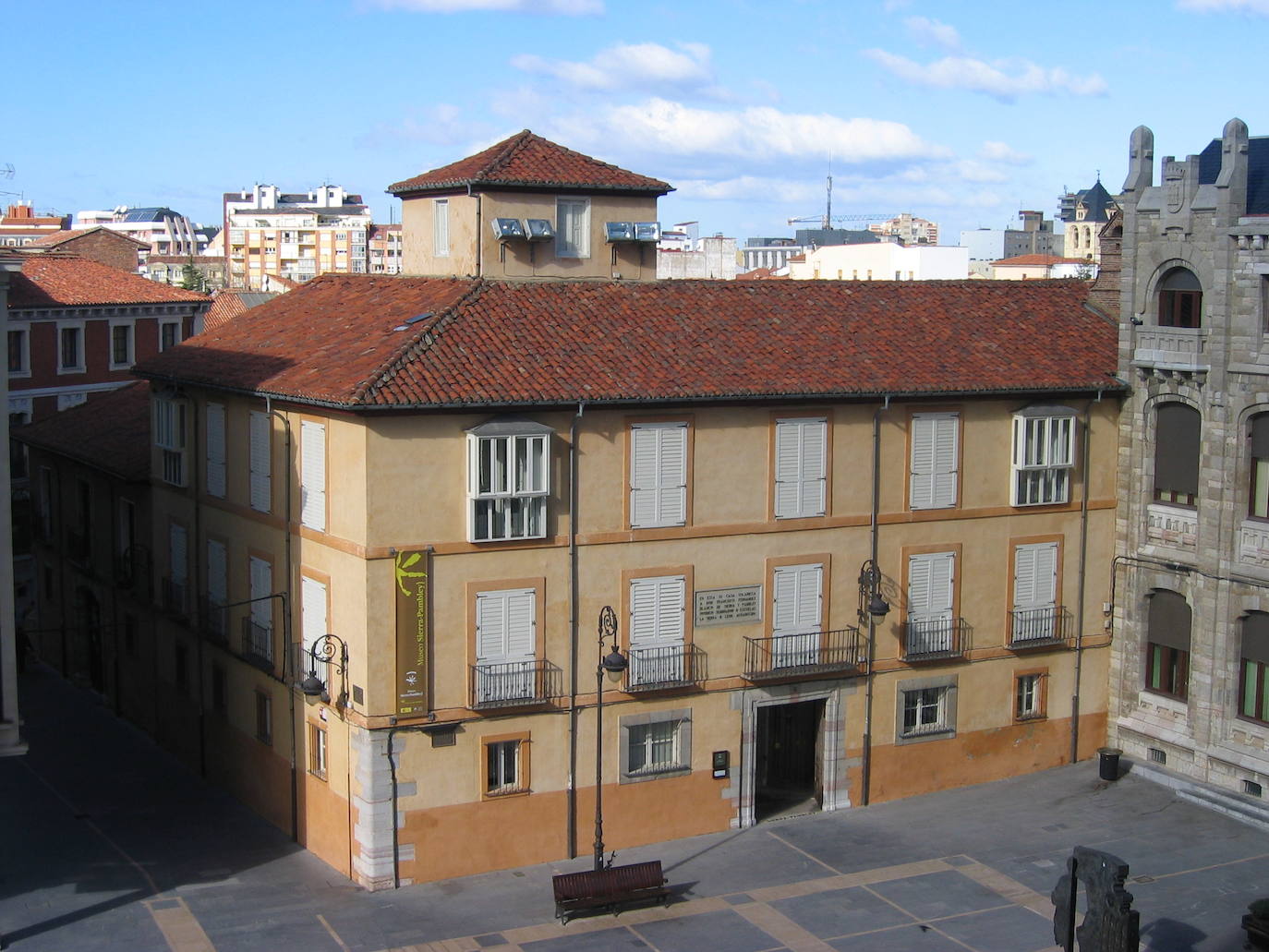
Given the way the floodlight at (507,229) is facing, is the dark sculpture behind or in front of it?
in front

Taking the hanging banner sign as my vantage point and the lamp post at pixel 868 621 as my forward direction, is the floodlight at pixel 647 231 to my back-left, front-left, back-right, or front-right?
front-left

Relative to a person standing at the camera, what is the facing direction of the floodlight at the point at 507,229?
facing the viewer and to the right of the viewer

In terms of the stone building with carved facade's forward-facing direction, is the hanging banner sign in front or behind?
in front

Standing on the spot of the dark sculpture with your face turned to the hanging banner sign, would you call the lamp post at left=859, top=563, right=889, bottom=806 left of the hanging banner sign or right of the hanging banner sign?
right

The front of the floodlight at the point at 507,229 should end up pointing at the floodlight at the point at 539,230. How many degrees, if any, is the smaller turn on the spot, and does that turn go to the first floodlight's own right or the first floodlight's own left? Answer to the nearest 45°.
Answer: approximately 90° to the first floodlight's own left

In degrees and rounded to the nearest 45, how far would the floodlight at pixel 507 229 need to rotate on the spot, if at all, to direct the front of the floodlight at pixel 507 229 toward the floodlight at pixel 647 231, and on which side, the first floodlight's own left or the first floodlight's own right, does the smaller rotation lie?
approximately 45° to the first floodlight's own left

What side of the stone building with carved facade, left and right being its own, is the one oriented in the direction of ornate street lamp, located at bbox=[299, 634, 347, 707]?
front

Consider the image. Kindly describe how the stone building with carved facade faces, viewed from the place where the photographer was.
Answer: facing the viewer and to the left of the viewer

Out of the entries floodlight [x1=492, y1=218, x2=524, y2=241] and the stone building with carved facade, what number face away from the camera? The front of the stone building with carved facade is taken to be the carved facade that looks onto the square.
0

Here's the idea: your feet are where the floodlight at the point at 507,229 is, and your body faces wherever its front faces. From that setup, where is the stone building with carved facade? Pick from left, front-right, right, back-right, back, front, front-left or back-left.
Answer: front-left

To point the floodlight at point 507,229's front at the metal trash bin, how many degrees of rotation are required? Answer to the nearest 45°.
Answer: approximately 45° to its left

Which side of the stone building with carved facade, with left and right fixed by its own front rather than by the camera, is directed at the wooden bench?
front

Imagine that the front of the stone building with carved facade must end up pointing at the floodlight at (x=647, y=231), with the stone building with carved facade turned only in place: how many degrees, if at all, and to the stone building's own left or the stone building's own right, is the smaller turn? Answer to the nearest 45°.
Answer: approximately 45° to the stone building's own right

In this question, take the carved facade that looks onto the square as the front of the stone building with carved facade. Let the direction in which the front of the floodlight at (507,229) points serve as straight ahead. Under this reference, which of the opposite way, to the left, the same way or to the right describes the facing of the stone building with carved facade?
to the right
